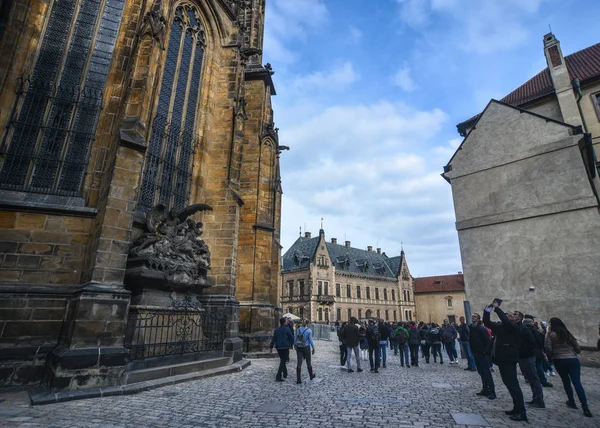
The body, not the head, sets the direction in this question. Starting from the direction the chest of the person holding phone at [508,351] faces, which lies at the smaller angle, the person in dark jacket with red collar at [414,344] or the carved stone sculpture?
the carved stone sculpture

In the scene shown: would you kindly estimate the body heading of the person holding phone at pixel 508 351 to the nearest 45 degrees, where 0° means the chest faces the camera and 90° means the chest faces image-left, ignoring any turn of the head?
approximately 90°

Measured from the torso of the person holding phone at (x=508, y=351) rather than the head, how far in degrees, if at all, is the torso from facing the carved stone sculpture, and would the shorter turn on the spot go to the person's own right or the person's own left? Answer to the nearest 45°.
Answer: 0° — they already face it

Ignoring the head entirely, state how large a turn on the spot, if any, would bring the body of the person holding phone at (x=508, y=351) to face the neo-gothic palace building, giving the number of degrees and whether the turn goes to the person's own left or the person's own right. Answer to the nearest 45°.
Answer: approximately 45° to the person's own right

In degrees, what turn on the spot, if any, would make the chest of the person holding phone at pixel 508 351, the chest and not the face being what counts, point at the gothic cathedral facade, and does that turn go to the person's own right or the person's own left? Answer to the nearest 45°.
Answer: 0° — they already face it

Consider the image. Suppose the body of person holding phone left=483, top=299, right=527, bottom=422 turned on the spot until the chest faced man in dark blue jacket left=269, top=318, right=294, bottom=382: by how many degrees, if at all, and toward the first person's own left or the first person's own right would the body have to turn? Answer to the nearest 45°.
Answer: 0° — they already face them

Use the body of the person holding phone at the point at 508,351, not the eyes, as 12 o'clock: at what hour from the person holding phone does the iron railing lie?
The iron railing is roughly at 12 o'clock from the person holding phone.

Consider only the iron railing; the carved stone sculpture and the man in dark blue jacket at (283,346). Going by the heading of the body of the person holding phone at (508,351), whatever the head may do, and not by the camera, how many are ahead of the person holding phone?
3

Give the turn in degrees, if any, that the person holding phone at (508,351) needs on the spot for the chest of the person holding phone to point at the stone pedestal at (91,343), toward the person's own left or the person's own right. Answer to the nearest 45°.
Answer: approximately 45° to the person's own left

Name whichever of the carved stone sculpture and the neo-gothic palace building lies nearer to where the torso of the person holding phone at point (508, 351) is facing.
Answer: the carved stone sculpture
